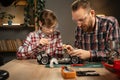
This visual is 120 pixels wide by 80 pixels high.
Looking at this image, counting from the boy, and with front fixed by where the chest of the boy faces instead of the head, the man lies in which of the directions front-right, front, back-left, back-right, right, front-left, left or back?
front-left

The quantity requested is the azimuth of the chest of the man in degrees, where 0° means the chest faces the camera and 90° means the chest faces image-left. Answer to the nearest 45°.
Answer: approximately 45°

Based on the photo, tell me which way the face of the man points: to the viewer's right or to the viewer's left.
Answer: to the viewer's left

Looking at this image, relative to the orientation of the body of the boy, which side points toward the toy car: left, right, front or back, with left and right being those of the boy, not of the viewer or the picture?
front
